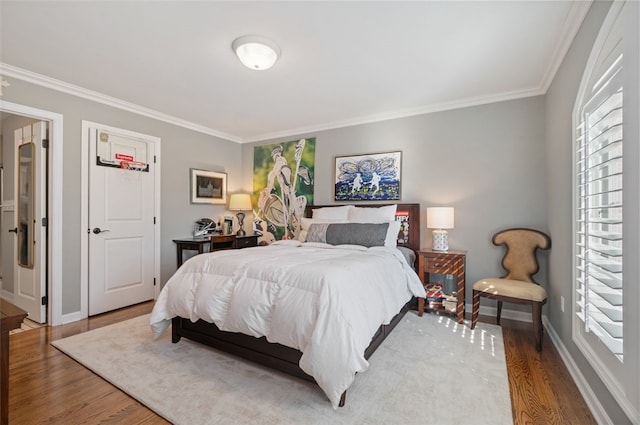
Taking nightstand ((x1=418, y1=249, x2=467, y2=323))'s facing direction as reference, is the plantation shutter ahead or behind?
ahead

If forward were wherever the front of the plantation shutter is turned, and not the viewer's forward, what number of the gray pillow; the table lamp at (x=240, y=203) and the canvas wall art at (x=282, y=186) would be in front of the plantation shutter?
3

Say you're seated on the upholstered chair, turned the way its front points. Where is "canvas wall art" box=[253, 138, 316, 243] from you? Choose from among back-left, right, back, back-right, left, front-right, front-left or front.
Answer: front-right

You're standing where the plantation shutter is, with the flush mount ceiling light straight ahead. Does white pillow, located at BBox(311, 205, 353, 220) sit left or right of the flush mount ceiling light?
right

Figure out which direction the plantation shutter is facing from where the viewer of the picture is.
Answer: facing to the left of the viewer

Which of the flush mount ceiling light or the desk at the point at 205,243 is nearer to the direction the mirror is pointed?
the flush mount ceiling light

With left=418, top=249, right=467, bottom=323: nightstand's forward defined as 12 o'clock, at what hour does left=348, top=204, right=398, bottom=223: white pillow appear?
The white pillow is roughly at 3 o'clock from the nightstand.

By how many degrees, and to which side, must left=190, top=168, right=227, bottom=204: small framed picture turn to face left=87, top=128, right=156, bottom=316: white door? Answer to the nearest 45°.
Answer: approximately 90° to its right

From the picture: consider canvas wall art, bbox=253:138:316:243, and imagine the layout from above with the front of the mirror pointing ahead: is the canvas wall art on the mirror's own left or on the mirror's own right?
on the mirror's own left

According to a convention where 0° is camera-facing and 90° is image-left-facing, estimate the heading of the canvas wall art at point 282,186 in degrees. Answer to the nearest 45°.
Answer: approximately 45°

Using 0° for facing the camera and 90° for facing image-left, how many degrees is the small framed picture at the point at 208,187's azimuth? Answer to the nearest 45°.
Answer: approximately 315°

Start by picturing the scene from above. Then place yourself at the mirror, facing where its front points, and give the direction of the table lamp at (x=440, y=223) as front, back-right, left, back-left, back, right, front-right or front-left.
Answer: left
